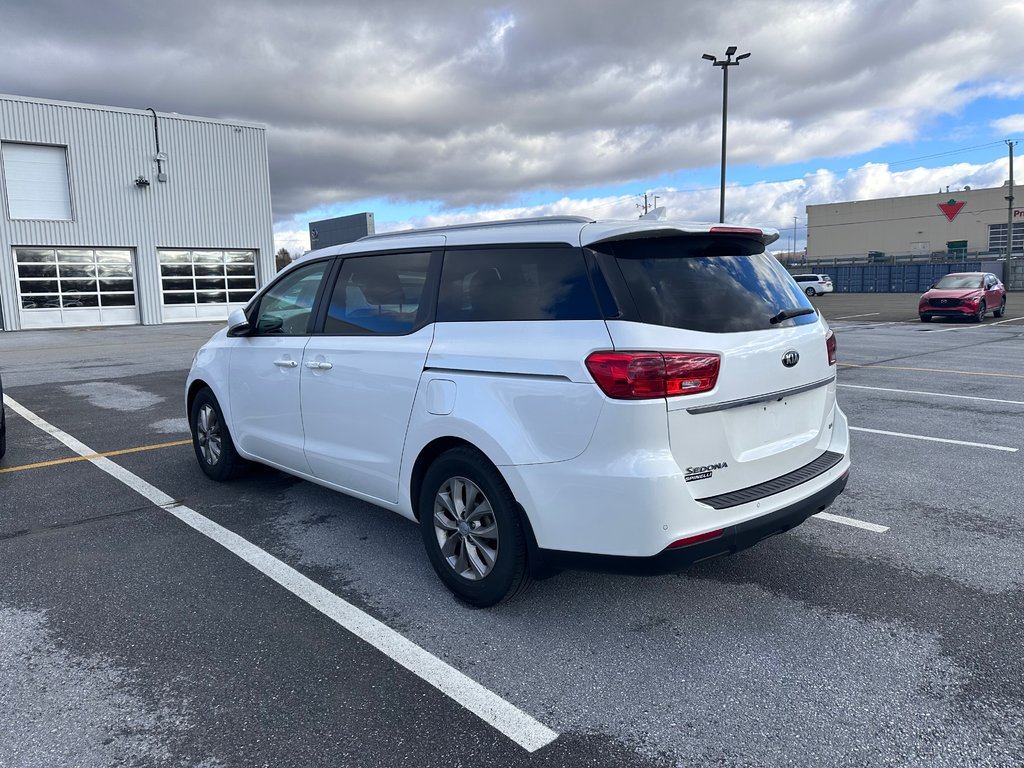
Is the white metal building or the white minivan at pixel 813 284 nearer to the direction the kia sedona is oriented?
the white metal building

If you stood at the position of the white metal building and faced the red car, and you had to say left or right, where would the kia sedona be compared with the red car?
right

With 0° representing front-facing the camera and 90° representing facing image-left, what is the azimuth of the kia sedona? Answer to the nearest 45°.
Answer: approximately 135°

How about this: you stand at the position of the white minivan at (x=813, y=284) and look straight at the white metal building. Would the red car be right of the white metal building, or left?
left

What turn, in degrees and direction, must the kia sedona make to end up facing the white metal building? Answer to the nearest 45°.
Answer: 0° — it already faces it

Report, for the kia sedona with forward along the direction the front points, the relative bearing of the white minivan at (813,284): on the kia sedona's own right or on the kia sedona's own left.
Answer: on the kia sedona's own right

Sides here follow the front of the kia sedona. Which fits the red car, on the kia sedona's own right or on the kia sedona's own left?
on the kia sedona's own right
